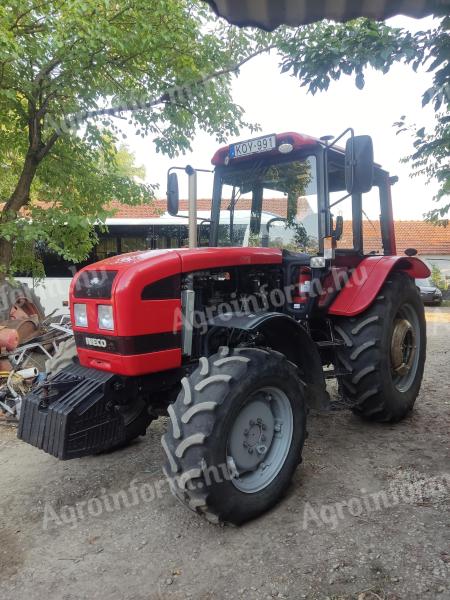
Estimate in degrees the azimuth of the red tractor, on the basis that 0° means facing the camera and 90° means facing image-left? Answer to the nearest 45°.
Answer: approximately 45°

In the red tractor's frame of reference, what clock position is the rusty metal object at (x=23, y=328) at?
The rusty metal object is roughly at 3 o'clock from the red tractor.
